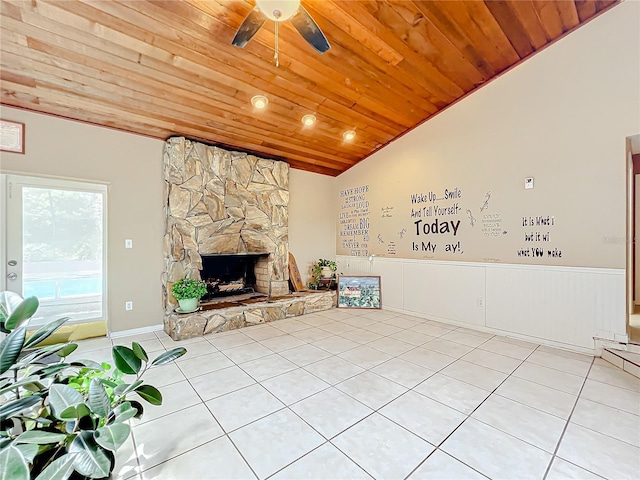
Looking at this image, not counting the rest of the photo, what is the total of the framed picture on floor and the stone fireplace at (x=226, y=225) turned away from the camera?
0

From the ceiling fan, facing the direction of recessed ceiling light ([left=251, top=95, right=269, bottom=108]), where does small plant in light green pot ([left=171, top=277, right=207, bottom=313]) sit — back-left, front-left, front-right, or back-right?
front-left

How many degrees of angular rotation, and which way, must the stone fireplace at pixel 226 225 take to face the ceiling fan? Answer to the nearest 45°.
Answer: approximately 45° to its right

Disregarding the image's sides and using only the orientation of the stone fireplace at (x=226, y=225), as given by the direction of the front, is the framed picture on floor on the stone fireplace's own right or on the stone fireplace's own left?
on the stone fireplace's own left

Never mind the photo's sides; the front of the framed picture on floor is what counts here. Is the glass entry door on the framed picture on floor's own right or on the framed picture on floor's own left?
on the framed picture on floor's own right

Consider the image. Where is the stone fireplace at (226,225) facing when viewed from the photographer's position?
facing the viewer and to the right of the viewer

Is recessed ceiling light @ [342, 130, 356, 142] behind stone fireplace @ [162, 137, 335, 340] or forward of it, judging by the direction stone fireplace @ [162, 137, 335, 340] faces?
forward

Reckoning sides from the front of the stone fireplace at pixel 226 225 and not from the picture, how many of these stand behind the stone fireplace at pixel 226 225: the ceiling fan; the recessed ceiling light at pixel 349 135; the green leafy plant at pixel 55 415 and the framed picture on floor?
0

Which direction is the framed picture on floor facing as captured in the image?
toward the camera

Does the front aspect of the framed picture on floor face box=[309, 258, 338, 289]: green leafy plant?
no

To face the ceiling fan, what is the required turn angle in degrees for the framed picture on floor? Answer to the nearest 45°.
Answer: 0° — it already faces it

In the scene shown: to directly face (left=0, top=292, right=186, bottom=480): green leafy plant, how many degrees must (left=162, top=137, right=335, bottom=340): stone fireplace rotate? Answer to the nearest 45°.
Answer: approximately 45° to its right
